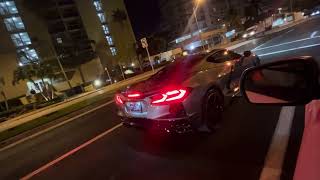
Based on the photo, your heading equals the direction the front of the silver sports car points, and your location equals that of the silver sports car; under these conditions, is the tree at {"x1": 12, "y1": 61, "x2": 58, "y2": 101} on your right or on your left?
on your left

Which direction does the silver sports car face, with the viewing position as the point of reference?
facing away from the viewer and to the right of the viewer
